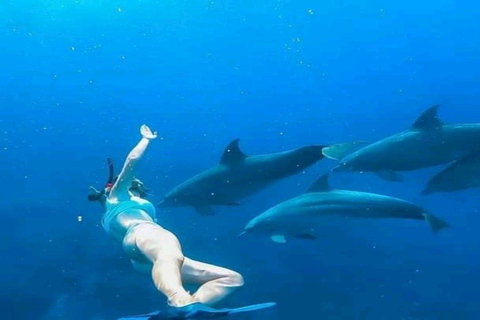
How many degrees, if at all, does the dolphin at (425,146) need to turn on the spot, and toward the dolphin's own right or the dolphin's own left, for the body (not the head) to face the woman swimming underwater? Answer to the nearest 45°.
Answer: approximately 45° to the dolphin's own left

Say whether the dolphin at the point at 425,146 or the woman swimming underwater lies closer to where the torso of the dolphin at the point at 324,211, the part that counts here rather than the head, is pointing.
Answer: the woman swimming underwater

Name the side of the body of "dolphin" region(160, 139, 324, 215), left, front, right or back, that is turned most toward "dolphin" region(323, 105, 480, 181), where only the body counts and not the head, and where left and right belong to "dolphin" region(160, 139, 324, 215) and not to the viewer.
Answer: back

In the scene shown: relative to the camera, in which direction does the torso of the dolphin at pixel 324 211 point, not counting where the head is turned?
to the viewer's left

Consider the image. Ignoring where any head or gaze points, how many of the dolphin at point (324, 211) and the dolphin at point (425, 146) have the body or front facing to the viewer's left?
2

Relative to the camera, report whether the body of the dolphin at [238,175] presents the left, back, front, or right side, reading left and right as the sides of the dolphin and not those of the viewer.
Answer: left

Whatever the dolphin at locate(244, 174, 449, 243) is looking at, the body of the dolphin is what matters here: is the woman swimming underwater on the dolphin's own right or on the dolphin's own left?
on the dolphin's own left

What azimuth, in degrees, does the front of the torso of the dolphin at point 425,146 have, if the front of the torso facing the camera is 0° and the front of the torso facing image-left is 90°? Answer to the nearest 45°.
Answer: approximately 90°

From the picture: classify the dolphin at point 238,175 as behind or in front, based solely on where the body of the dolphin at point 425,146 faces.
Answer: in front

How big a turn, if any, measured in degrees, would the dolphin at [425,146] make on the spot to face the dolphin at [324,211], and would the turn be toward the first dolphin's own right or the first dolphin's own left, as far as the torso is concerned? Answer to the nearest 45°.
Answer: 0° — it already faces it

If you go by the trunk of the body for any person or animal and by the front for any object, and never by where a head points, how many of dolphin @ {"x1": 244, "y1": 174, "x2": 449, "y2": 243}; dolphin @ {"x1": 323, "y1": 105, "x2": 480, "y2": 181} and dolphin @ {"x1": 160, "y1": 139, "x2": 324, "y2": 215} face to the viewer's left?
3
